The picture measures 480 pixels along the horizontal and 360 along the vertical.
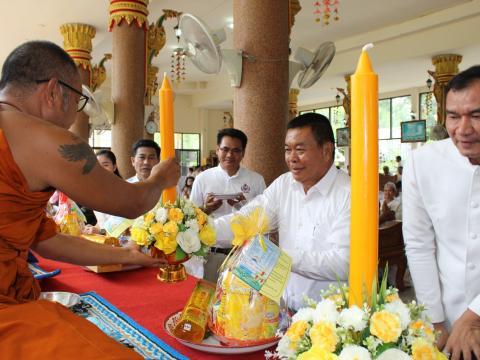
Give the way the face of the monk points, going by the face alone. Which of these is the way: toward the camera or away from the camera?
away from the camera

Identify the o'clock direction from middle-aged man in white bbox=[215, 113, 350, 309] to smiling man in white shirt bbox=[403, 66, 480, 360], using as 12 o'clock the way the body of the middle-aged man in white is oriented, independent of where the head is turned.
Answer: The smiling man in white shirt is roughly at 9 o'clock from the middle-aged man in white.

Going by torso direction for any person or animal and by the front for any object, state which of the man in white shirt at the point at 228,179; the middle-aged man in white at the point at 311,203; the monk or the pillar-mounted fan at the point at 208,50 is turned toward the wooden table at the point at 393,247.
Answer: the monk

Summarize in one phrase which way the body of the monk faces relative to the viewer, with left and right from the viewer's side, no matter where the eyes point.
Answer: facing away from the viewer and to the right of the viewer

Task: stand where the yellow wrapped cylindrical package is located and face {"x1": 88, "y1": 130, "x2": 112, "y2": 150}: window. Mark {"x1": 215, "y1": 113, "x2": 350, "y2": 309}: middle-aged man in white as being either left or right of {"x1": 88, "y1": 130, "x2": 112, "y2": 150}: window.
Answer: right

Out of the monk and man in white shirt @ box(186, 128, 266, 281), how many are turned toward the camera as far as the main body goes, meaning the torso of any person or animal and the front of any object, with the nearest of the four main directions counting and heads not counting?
1

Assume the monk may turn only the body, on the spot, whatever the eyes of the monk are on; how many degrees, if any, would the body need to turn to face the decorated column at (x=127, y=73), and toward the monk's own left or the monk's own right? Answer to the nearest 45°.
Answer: approximately 45° to the monk's own left

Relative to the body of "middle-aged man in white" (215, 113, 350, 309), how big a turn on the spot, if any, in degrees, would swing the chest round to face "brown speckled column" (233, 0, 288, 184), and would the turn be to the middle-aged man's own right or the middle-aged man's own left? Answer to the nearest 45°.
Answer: approximately 135° to the middle-aged man's own right

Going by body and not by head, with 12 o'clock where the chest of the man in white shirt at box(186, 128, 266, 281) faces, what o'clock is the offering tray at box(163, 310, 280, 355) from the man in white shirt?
The offering tray is roughly at 12 o'clock from the man in white shirt.
